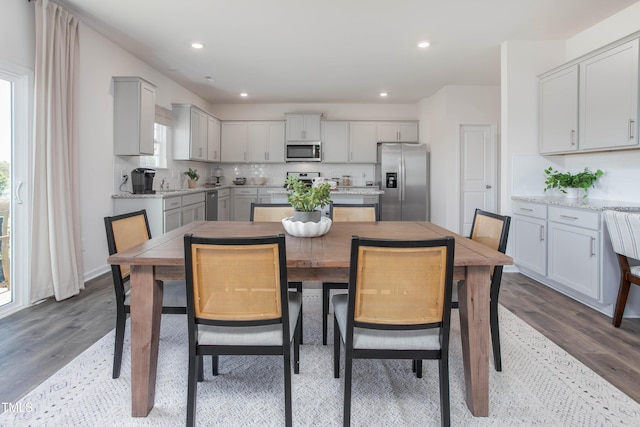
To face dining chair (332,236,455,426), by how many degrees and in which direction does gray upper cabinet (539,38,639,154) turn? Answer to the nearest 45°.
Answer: approximately 45° to its left

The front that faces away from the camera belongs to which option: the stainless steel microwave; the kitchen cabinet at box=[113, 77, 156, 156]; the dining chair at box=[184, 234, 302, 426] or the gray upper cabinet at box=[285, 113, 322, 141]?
the dining chair

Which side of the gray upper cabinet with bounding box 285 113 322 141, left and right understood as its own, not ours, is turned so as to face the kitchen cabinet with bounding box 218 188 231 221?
right

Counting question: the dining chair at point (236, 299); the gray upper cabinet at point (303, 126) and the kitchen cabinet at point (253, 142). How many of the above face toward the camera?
2

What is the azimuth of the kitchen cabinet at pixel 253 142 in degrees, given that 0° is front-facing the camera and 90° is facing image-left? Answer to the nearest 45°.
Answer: approximately 0°

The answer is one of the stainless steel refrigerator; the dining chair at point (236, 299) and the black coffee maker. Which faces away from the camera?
the dining chair

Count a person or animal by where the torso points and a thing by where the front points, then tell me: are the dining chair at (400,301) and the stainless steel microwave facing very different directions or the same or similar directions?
very different directions
